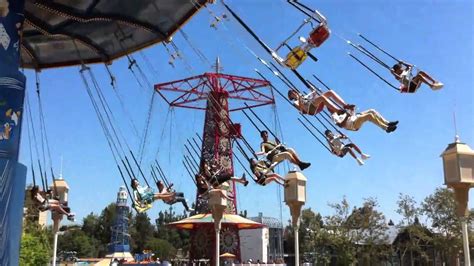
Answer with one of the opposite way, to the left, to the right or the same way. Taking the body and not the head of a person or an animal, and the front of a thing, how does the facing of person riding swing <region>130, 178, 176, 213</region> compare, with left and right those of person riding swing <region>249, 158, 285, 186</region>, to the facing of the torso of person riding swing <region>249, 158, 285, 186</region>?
the same way

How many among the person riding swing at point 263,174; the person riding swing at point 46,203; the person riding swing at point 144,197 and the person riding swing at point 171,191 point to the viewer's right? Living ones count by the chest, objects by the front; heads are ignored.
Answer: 4

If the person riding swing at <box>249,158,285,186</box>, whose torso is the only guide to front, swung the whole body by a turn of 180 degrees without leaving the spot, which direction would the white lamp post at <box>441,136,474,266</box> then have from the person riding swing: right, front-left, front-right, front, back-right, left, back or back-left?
back-left

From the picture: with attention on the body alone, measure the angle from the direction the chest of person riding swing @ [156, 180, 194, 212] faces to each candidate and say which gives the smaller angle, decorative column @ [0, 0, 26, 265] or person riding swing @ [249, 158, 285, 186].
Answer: the person riding swing

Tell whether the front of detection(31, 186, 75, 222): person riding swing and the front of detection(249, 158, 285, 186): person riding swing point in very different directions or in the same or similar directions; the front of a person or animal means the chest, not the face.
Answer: same or similar directions

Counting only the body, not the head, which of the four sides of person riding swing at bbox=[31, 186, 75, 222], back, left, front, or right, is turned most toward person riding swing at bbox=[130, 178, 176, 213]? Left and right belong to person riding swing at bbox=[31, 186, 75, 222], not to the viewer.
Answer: front

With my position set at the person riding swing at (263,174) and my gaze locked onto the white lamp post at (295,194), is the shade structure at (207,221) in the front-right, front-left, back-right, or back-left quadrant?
back-left

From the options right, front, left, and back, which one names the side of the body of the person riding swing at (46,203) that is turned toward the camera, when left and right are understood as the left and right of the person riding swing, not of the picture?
right

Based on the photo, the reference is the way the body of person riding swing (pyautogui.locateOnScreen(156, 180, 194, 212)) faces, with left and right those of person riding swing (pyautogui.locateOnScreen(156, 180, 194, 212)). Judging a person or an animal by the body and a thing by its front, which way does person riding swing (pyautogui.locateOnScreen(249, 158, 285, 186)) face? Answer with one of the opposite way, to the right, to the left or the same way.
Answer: the same way

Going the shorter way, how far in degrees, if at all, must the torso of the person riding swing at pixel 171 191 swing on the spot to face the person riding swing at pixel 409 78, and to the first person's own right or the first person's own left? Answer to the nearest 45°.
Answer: approximately 45° to the first person's own right

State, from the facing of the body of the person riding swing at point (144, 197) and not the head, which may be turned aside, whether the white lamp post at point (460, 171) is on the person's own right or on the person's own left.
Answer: on the person's own right

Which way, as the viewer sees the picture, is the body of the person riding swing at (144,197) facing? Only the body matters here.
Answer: to the viewer's right

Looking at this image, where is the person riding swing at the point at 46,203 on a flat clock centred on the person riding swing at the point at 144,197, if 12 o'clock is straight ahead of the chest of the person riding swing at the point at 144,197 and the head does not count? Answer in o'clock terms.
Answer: the person riding swing at the point at 46,203 is roughly at 6 o'clock from the person riding swing at the point at 144,197.

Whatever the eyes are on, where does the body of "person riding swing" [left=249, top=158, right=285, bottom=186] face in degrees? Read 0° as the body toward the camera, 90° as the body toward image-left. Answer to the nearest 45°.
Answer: approximately 270°

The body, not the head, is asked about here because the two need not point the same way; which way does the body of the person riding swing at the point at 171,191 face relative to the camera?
to the viewer's right

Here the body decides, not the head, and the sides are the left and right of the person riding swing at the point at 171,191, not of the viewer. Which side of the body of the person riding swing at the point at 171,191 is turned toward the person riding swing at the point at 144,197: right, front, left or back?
back
